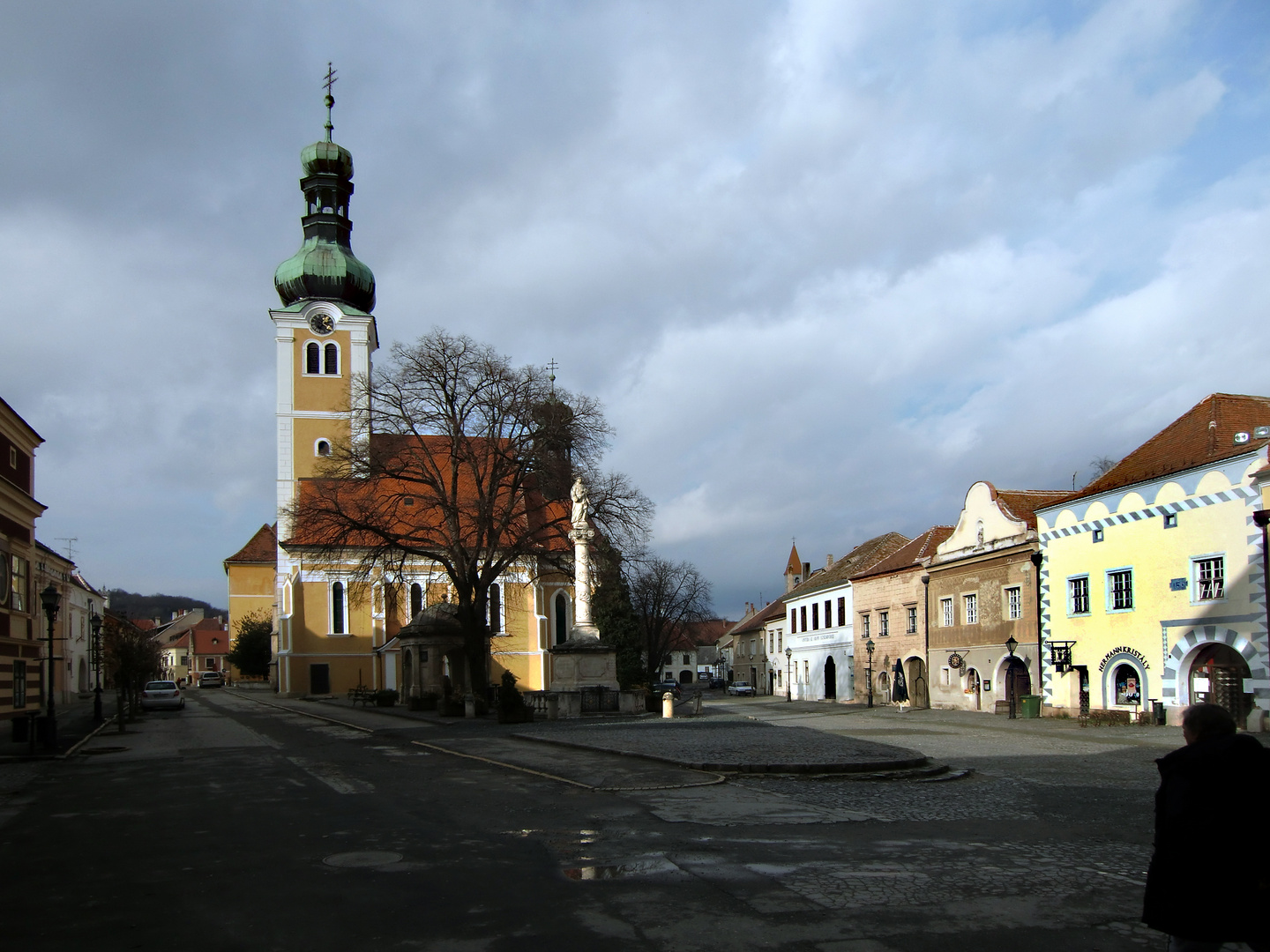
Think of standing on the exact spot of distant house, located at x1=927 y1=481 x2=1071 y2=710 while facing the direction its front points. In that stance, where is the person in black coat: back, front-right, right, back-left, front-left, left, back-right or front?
front-left

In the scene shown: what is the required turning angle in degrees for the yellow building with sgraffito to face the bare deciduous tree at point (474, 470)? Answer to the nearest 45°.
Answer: approximately 45° to its right

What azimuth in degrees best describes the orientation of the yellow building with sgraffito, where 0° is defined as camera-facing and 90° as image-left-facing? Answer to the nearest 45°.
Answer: approximately 45°

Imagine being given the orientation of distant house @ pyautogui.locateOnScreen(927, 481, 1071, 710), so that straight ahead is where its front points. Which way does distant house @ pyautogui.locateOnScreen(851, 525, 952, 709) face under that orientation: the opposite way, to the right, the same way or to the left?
the same way

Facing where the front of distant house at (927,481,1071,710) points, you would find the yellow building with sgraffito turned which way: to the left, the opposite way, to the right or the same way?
the same way

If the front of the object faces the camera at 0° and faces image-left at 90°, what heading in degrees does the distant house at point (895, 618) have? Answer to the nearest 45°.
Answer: approximately 45°

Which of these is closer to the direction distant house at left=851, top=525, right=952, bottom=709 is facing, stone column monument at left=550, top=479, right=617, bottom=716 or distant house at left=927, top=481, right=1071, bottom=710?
the stone column monument

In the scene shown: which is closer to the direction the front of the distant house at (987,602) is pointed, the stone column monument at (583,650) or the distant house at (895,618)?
the stone column monument

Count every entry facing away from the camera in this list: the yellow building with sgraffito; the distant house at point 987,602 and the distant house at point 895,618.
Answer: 0

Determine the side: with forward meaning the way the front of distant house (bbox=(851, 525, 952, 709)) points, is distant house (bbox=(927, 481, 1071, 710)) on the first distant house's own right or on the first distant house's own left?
on the first distant house's own left

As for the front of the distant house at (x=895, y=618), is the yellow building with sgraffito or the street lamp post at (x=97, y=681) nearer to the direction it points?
the street lamp post

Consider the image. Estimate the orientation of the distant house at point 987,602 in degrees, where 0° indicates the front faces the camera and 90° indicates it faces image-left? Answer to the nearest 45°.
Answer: approximately 45°

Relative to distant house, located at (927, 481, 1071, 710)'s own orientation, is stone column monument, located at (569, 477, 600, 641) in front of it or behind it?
in front

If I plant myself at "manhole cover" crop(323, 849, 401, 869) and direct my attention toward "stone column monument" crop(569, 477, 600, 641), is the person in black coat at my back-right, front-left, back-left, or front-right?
back-right

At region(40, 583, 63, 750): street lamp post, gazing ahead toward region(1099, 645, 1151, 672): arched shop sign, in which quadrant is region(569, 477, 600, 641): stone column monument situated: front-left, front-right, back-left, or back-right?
front-left

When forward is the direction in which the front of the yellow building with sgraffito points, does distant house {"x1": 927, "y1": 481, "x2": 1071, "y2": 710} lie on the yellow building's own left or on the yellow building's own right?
on the yellow building's own right
